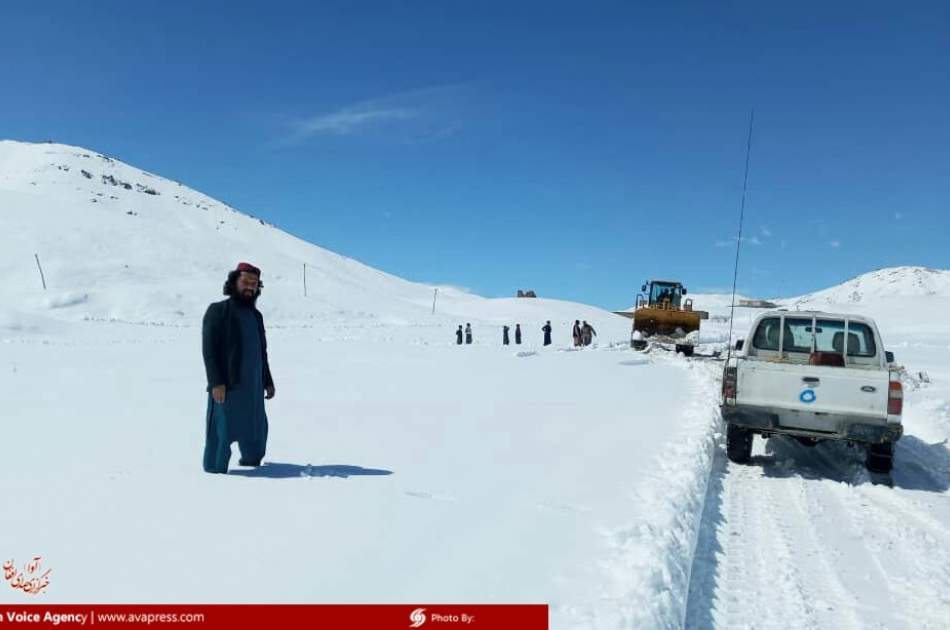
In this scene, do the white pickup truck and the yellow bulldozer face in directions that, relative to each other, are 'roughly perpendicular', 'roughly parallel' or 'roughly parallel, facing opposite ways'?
roughly parallel, facing opposite ways

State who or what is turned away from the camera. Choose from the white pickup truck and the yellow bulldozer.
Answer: the white pickup truck

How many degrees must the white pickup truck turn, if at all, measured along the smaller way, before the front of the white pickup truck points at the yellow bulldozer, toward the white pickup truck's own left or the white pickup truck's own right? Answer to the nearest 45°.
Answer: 0° — it already faces it

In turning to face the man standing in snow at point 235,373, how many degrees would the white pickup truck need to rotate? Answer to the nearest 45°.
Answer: approximately 135° to its left

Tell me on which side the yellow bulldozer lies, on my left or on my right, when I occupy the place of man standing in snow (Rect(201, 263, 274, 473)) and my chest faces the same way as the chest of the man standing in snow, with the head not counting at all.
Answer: on my left

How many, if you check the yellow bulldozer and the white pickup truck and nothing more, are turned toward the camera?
1

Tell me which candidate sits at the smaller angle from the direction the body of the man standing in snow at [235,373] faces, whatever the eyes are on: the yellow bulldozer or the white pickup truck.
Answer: the white pickup truck

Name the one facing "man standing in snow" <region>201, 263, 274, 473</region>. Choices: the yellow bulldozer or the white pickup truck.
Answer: the yellow bulldozer

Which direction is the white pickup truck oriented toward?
away from the camera

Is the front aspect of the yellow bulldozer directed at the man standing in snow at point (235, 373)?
yes

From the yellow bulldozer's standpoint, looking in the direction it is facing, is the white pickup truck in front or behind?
in front

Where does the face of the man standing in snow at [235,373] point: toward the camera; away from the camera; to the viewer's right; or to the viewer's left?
toward the camera

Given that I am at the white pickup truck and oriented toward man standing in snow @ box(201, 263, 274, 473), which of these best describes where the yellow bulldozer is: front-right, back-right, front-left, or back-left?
back-right

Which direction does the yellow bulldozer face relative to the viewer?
toward the camera
